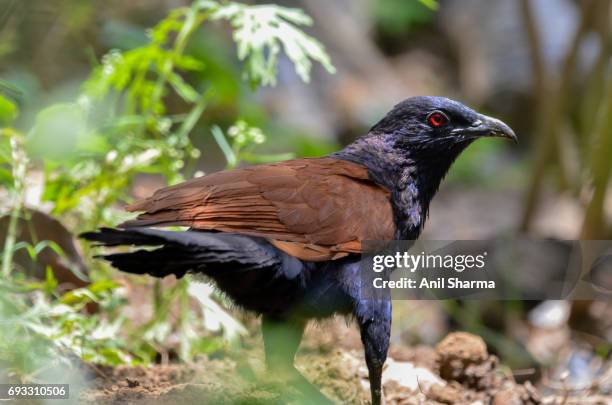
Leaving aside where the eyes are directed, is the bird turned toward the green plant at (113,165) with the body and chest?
no

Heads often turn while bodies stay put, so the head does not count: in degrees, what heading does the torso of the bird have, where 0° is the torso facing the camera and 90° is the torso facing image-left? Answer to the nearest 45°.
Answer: approximately 270°
